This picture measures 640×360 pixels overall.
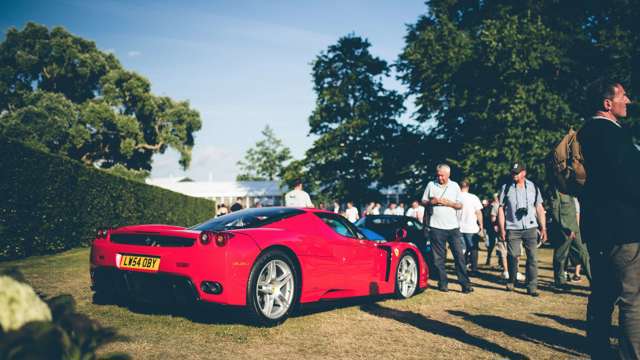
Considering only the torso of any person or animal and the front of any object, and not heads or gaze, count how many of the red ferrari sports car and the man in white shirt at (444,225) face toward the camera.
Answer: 1

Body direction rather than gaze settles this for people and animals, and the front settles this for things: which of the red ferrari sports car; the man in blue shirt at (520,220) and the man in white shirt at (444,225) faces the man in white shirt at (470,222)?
the red ferrari sports car

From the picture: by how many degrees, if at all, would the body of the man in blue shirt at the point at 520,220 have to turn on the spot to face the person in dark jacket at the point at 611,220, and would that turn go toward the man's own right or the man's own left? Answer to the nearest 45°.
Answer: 0° — they already face them

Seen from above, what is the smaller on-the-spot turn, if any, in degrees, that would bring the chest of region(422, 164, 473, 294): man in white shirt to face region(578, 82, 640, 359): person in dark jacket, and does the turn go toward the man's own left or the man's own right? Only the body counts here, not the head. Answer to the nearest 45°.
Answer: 0° — they already face them

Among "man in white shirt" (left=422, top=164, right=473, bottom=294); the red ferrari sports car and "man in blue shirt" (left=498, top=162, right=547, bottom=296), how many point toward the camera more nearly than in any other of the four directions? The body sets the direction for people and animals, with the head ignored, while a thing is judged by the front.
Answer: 2

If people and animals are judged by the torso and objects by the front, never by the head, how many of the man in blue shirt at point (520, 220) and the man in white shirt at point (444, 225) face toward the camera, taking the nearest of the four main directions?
2

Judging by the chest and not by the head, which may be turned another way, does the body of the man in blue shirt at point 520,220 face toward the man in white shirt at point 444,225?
no

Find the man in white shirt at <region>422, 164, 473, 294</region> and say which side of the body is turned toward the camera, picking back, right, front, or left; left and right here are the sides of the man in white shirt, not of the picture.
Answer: front

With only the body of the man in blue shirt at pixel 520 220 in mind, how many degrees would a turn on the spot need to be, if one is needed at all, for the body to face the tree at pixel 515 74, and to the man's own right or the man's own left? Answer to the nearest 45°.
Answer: approximately 180°

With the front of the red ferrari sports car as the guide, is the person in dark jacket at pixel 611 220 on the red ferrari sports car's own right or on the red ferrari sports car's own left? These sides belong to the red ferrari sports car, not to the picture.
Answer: on the red ferrari sports car's own right

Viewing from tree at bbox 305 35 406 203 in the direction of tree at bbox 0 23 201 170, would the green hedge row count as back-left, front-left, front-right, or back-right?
front-left

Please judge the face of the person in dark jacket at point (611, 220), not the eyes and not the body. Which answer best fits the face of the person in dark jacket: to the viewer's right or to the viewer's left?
to the viewer's right

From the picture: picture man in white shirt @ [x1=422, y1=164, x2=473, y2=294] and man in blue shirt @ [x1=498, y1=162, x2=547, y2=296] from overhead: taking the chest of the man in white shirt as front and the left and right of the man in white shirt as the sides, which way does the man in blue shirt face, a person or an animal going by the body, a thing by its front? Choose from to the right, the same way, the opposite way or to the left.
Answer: the same way

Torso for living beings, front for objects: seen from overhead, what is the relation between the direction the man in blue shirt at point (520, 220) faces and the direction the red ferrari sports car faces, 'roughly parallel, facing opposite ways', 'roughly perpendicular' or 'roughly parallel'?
roughly parallel, facing opposite ways

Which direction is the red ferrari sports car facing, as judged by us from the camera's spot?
facing away from the viewer and to the right of the viewer

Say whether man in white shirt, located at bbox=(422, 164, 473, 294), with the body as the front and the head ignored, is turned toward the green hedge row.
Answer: no

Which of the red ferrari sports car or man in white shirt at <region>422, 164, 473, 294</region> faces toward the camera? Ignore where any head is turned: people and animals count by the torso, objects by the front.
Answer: the man in white shirt
